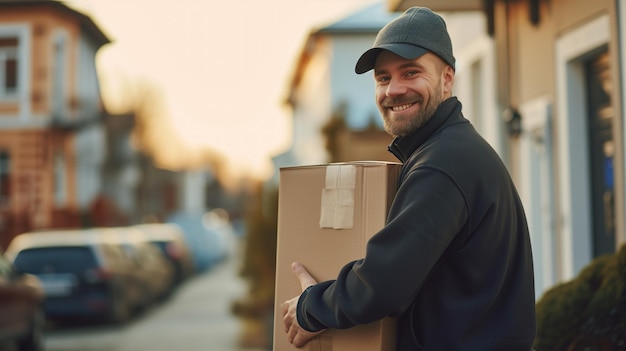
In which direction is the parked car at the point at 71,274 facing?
away from the camera

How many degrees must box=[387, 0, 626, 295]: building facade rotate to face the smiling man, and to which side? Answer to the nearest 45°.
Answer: approximately 45° to its left

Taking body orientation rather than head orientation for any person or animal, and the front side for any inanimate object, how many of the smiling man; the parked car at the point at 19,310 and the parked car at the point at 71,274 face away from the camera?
2

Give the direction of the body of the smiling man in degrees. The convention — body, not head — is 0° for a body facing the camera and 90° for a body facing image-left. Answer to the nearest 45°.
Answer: approximately 90°

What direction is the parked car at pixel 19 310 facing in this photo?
away from the camera

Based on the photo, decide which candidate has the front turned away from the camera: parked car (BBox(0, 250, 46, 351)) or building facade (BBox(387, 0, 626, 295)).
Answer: the parked car

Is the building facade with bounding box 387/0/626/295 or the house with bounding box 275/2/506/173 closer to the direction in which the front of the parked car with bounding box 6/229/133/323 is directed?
the house

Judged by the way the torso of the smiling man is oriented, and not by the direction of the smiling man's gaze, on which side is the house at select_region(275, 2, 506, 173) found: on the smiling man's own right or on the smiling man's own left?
on the smiling man's own right
